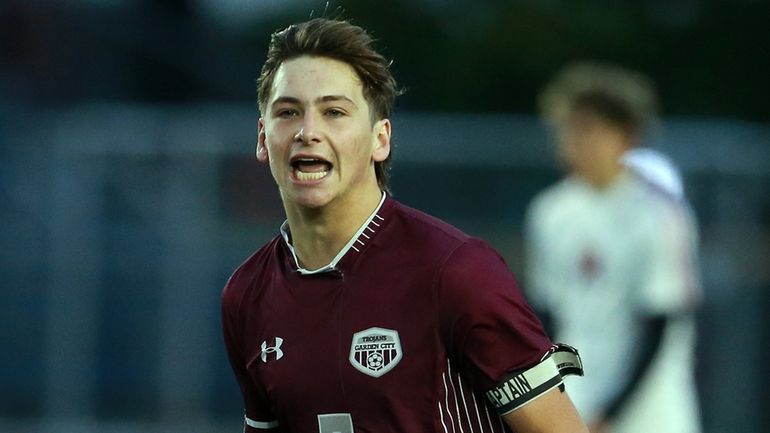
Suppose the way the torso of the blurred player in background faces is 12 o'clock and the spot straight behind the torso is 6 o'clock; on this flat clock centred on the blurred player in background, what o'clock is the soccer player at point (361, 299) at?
The soccer player is roughly at 11 o'clock from the blurred player in background.

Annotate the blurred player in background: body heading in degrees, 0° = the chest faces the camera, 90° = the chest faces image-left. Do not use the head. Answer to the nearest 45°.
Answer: approximately 45°
